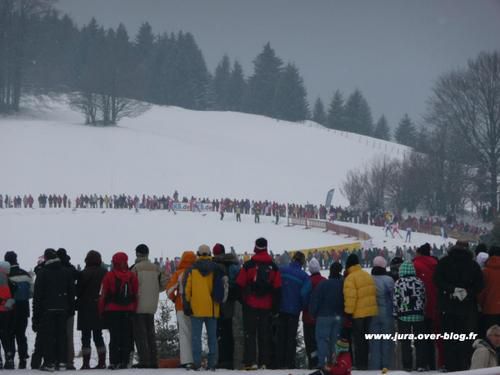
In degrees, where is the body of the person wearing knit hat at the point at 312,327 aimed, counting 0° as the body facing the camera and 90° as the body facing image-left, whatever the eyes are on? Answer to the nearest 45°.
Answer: approximately 180°

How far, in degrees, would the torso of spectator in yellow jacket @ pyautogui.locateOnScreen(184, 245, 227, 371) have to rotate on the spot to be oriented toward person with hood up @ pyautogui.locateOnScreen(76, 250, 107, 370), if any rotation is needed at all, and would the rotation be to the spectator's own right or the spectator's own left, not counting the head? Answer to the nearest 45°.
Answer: approximately 90° to the spectator's own left

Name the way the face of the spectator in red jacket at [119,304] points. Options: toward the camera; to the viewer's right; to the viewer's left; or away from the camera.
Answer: away from the camera

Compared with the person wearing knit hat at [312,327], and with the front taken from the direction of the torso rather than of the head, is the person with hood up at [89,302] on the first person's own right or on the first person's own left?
on the first person's own left

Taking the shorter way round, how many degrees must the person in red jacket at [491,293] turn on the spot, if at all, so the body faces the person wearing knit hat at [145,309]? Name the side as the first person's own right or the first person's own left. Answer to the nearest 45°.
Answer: approximately 90° to the first person's own left

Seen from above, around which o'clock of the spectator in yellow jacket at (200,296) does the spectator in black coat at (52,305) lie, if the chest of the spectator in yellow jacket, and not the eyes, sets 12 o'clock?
The spectator in black coat is roughly at 9 o'clock from the spectator in yellow jacket.

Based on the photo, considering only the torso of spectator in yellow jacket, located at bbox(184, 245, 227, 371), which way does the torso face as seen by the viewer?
away from the camera

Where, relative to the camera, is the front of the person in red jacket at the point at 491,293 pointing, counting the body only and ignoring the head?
away from the camera

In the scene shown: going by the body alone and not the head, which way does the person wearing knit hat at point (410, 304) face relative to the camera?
away from the camera

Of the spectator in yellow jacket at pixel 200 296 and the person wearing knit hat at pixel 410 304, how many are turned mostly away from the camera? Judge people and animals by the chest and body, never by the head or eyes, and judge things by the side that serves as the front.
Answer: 2
